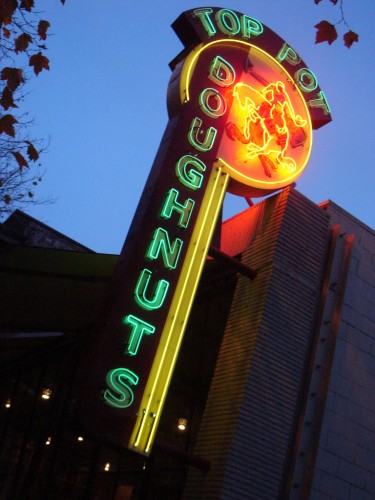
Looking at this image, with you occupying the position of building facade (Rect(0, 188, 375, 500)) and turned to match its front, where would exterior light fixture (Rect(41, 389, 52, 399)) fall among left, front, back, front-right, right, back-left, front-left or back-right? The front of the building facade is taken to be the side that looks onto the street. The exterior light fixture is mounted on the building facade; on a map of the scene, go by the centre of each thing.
right

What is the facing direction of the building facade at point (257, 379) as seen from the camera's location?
facing the viewer and to the left of the viewer
